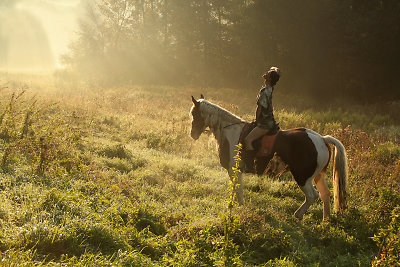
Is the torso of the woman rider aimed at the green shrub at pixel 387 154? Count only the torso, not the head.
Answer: no

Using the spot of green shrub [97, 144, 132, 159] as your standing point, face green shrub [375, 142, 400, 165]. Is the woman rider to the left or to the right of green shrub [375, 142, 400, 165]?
right

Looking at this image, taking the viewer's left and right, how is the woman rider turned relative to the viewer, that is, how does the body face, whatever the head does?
facing to the left of the viewer

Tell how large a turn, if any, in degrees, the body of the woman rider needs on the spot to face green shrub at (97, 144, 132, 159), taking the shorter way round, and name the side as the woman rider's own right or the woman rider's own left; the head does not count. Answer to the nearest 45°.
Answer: approximately 45° to the woman rider's own right

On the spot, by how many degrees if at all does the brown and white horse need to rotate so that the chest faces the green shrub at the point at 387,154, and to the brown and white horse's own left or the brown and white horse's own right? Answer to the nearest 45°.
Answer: approximately 135° to the brown and white horse's own right

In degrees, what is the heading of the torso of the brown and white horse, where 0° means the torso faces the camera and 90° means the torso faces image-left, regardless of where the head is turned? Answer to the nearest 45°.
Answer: approximately 90°
